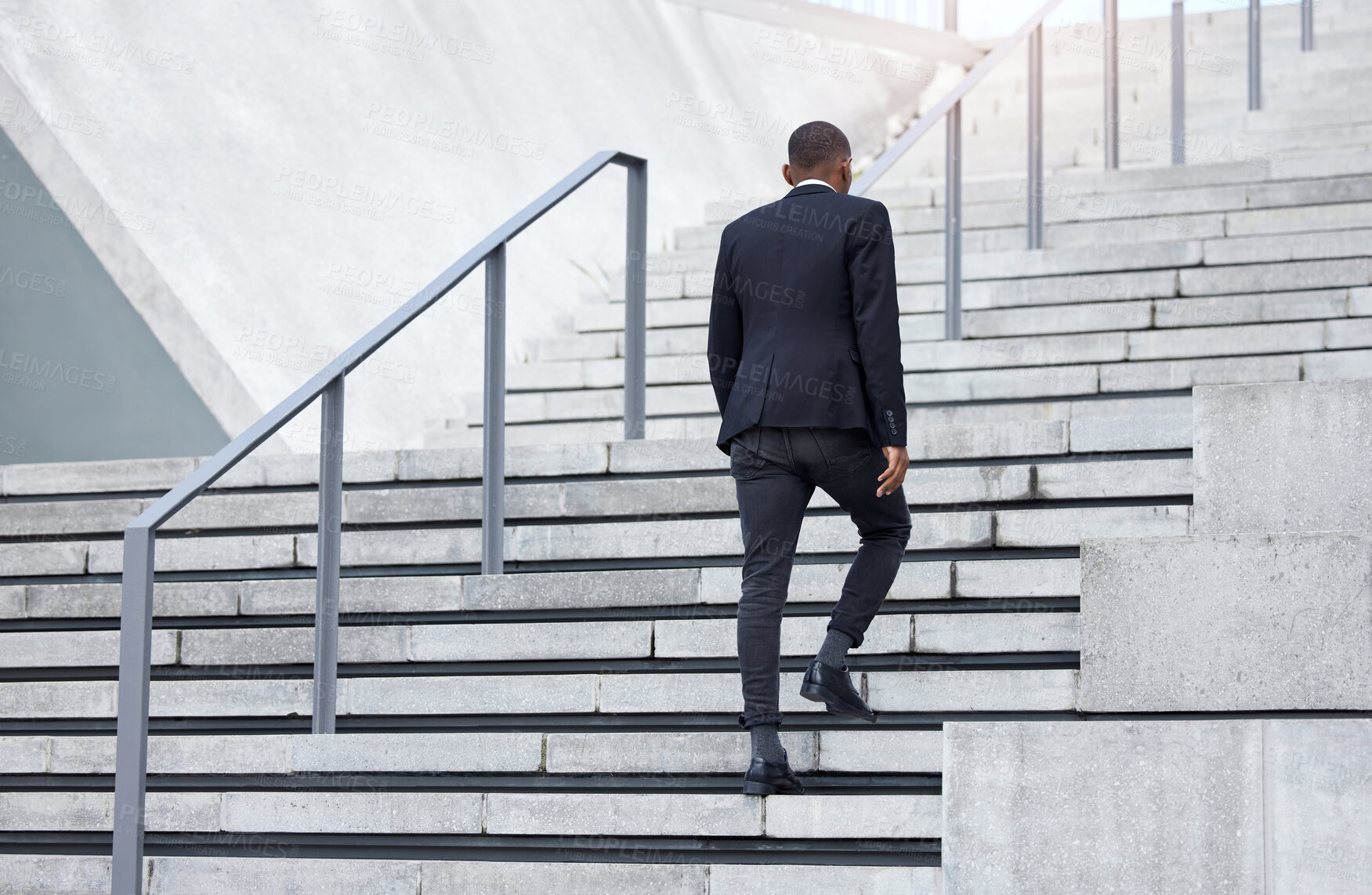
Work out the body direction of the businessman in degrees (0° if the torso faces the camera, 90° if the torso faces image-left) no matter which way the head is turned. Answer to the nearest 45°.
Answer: approximately 225°
